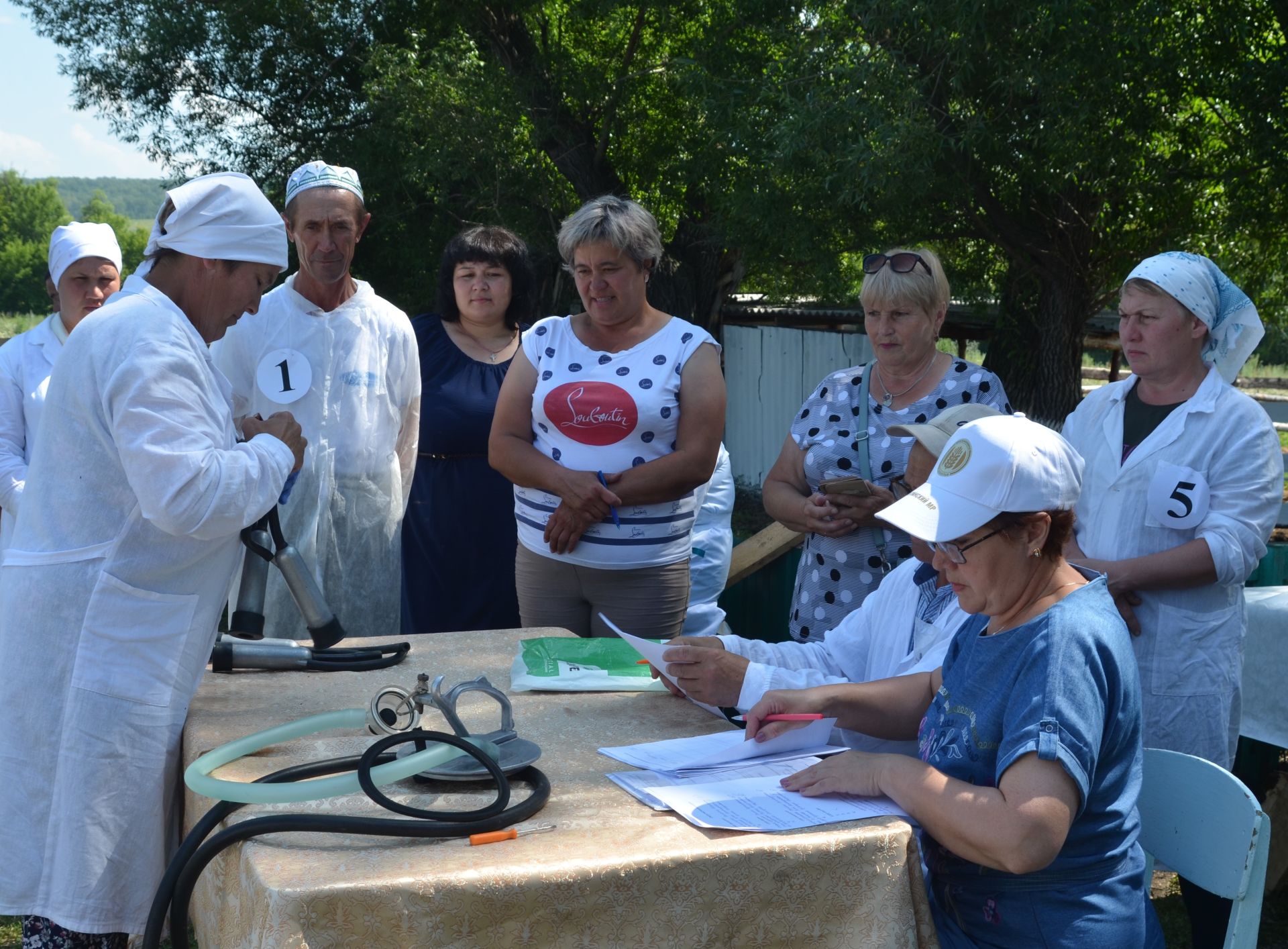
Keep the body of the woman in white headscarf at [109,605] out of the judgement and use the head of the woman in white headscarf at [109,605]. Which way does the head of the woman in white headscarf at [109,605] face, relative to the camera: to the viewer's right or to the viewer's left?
to the viewer's right

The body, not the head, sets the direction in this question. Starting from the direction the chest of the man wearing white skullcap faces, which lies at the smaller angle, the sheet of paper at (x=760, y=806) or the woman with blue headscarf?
the sheet of paper

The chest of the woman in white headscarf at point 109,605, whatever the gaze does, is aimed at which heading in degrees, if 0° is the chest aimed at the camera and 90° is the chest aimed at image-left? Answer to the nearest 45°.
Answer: approximately 270°

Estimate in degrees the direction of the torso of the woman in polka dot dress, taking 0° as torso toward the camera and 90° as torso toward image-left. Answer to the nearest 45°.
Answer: approximately 45°

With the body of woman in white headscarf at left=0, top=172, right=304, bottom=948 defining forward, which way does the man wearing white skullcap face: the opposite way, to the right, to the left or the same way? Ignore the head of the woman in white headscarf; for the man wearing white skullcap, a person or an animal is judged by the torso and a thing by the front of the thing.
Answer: to the right

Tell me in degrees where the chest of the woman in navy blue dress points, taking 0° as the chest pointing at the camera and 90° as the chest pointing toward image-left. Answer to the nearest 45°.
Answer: approximately 0°

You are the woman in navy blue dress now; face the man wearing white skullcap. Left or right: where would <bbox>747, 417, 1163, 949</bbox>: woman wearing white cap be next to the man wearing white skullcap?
left

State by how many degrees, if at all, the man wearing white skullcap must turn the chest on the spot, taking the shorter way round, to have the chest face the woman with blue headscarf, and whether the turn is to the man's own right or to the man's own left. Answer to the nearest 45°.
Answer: approximately 45° to the man's own left

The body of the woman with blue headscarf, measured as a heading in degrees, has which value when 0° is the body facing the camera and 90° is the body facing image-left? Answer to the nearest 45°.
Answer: approximately 45°

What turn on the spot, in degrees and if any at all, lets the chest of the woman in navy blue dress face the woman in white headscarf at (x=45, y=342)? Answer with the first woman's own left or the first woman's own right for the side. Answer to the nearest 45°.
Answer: approximately 90° to the first woman's own right

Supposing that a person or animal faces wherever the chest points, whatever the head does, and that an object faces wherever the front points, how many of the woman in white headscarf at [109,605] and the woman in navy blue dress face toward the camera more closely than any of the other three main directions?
1
